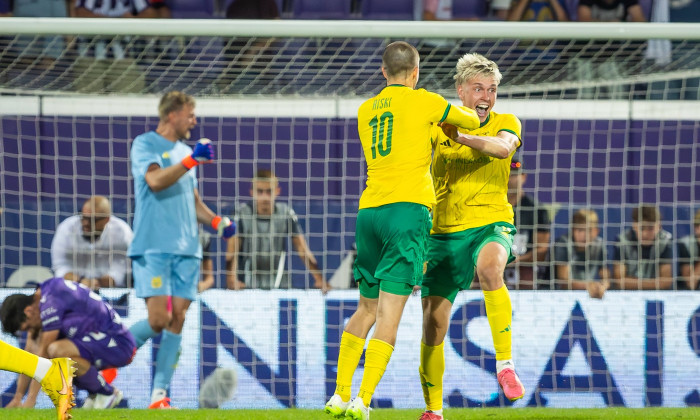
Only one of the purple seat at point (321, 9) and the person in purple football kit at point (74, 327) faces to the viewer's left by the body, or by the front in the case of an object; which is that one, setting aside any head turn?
the person in purple football kit

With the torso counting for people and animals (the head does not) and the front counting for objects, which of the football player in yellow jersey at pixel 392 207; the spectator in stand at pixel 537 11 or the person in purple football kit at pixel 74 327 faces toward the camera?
the spectator in stand

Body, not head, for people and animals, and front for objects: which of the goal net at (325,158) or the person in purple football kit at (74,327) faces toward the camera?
the goal net

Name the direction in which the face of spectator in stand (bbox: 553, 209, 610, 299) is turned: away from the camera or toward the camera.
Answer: toward the camera

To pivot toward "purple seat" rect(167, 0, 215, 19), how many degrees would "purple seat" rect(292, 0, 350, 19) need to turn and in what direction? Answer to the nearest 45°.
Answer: approximately 90° to its right

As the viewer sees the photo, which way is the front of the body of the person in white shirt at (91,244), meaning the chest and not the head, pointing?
toward the camera

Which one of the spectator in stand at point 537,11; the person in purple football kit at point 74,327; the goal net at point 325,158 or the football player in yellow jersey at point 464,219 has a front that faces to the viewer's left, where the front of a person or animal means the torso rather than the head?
the person in purple football kit

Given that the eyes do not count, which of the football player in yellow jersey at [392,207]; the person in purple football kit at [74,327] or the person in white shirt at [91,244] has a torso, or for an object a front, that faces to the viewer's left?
the person in purple football kit

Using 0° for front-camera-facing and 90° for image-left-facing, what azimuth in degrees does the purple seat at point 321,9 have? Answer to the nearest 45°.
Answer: approximately 0°

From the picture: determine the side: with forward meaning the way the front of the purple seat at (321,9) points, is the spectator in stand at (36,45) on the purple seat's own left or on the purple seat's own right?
on the purple seat's own right

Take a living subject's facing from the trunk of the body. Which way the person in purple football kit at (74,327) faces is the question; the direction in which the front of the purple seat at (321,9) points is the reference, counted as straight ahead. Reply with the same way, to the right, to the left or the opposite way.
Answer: to the right
